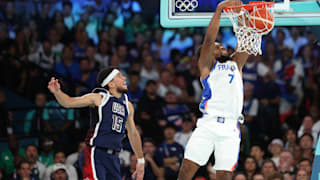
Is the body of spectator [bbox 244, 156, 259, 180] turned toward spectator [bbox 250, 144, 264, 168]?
no

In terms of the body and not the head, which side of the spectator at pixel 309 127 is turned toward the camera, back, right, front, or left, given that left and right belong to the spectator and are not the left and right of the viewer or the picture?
front

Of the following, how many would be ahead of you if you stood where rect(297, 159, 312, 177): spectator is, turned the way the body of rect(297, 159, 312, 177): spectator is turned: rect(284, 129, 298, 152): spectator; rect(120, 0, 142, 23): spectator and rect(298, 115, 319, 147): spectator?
0

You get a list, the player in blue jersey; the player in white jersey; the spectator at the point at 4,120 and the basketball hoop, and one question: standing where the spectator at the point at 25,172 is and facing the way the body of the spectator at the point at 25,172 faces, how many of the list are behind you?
1

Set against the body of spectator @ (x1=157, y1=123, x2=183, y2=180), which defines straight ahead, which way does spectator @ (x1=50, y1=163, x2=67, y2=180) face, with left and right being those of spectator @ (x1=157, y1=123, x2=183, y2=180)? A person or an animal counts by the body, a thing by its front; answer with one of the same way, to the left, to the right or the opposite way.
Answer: the same way

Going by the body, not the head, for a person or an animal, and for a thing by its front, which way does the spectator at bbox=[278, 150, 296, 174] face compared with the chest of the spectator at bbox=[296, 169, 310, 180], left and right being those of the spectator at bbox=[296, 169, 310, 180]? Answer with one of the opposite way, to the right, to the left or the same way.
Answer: the same way

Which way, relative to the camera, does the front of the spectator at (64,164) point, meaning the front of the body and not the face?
toward the camera

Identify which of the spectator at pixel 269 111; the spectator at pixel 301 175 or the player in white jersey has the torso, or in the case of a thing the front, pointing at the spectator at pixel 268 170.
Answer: the spectator at pixel 269 111

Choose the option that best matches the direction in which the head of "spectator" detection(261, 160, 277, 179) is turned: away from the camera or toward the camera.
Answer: toward the camera

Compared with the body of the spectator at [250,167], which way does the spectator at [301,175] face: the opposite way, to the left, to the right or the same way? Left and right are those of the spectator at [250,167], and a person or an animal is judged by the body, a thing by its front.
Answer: the same way

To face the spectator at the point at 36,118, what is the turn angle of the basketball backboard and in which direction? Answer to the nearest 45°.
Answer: approximately 135° to its right

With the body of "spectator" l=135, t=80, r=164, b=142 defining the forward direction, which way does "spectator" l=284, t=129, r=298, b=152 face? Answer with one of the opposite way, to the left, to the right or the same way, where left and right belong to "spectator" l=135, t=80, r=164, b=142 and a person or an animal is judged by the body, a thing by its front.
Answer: the same way
